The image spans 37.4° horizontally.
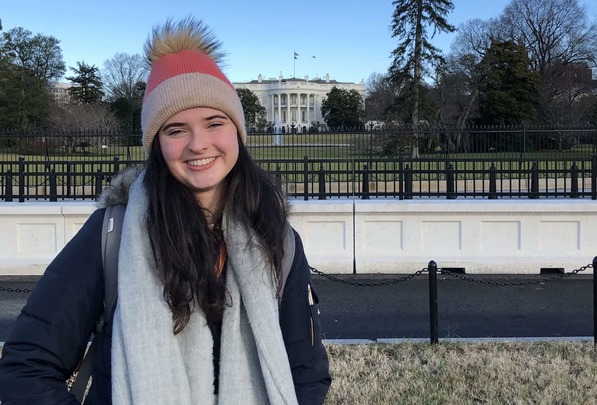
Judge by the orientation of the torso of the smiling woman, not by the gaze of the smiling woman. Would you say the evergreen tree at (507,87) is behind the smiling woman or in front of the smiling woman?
behind

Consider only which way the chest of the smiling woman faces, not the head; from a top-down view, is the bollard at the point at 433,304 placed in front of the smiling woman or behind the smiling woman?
behind

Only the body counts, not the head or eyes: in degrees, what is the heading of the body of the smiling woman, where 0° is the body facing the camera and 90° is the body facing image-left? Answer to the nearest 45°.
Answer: approximately 0°

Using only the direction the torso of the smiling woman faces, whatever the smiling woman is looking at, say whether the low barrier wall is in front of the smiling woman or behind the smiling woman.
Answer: behind
